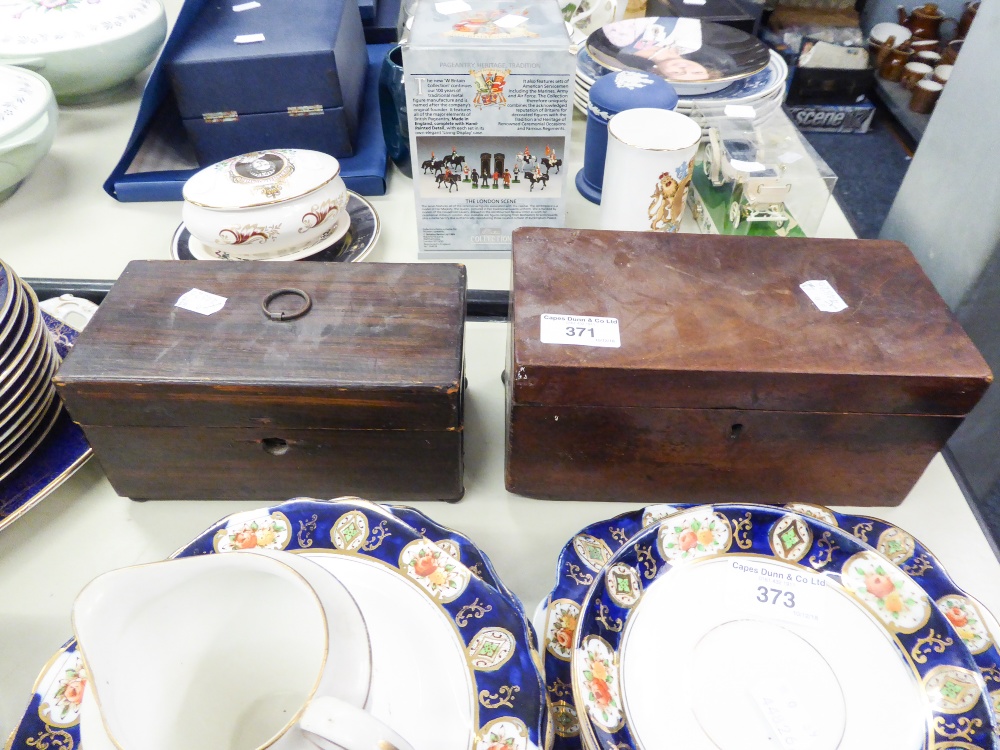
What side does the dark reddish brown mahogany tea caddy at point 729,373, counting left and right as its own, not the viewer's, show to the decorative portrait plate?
back

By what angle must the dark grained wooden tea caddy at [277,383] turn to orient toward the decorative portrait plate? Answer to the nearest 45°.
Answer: approximately 135° to its left

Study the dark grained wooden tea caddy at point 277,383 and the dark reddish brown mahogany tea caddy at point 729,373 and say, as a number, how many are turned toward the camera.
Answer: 2

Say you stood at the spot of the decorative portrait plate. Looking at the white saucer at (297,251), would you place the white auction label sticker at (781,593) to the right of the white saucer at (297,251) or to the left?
left

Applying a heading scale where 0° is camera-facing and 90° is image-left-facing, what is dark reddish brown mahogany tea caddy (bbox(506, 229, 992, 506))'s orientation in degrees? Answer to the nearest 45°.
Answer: approximately 0°

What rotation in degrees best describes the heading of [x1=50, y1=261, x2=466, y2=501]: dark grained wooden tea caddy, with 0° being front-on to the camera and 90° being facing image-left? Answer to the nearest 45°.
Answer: approximately 0°

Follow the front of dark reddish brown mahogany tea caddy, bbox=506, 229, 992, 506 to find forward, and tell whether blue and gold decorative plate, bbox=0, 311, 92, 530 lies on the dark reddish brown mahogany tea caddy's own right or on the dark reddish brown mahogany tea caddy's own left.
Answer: on the dark reddish brown mahogany tea caddy's own right
